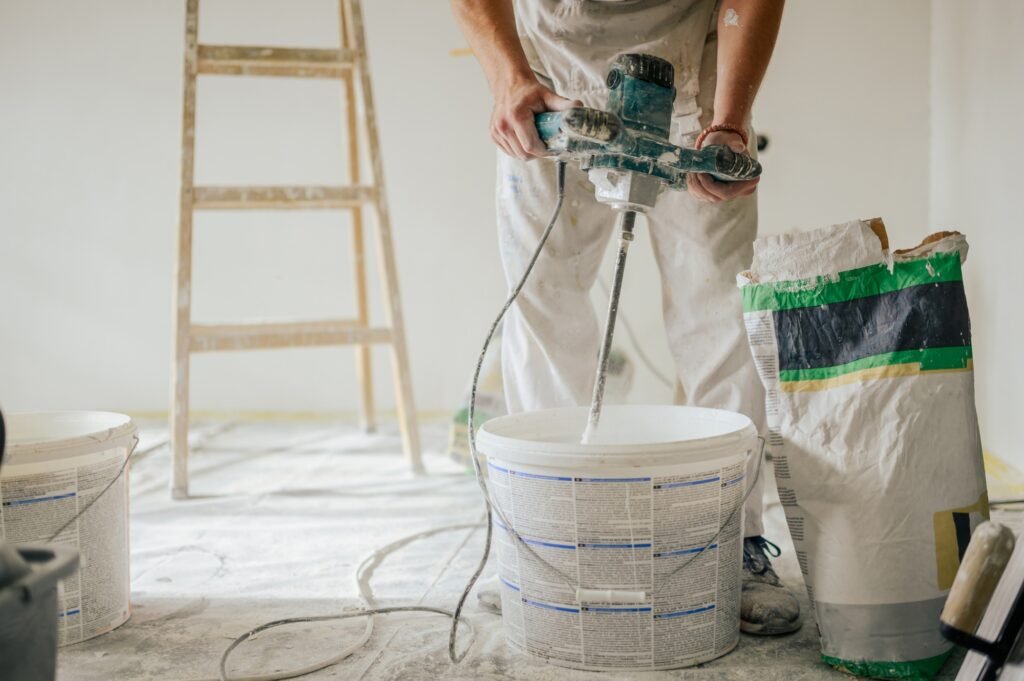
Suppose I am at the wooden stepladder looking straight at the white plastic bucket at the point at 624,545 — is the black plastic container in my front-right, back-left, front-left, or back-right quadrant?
front-right

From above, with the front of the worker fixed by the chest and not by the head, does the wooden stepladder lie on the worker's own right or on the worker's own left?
on the worker's own right

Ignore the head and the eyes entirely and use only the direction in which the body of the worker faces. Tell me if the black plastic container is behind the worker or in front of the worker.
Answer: in front

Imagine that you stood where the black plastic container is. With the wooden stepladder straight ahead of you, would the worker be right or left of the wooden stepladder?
right

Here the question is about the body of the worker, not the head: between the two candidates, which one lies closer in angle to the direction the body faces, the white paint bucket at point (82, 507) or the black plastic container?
the black plastic container

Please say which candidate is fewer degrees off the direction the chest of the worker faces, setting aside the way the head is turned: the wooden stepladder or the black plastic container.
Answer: the black plastic container

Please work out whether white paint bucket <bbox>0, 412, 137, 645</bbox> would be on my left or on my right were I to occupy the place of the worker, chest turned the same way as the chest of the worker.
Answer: on my right

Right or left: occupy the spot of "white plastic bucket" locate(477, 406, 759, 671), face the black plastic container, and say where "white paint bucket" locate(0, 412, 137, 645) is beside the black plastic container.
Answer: right

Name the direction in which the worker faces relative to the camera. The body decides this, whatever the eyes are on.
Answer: toward the camera
